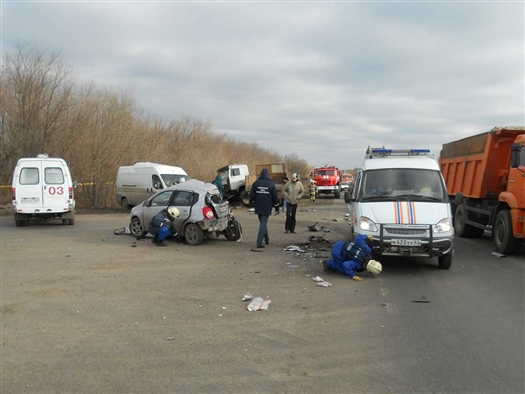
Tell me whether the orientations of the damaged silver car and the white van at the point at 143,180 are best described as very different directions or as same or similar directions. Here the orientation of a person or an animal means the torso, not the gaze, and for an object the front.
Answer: very different directions

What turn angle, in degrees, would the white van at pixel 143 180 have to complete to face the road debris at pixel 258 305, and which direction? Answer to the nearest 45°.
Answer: approximately 45° to its right

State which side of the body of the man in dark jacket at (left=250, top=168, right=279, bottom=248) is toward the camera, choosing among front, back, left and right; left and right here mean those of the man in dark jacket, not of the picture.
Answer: back

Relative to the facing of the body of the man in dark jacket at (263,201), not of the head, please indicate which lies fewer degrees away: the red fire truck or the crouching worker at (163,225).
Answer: the red fire truck

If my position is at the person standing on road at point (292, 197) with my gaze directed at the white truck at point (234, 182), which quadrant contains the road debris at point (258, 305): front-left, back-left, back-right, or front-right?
back-left

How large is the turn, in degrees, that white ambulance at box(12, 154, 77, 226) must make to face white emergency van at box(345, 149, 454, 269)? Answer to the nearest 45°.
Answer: approximately 135° to its right

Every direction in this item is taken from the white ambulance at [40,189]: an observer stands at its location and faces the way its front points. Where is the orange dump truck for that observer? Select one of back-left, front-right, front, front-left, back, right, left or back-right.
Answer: back-right

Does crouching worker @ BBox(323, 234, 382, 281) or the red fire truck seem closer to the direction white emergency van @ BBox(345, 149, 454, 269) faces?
the crouching worker

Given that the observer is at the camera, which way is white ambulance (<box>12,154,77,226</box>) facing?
facing away from the viewer

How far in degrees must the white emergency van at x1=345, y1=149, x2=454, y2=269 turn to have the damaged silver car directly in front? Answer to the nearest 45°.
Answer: approximately 90° to its right

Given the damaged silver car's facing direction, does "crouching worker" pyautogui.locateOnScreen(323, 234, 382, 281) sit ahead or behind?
behind

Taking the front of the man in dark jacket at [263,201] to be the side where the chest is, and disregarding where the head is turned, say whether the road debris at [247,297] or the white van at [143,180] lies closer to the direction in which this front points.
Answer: the white van

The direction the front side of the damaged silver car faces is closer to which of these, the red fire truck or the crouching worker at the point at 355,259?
the red fire truck

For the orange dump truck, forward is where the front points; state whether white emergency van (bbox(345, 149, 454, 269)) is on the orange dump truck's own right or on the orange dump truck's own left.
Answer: on the orange dump truck's own right
